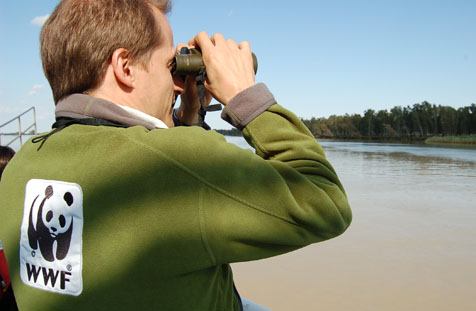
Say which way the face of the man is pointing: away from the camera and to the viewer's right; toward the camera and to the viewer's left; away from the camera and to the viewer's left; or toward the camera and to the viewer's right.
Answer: away from the camera and to the viewer's right

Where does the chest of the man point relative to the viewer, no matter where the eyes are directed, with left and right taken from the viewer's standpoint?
facing away from the viewer and to the right of the viewer
